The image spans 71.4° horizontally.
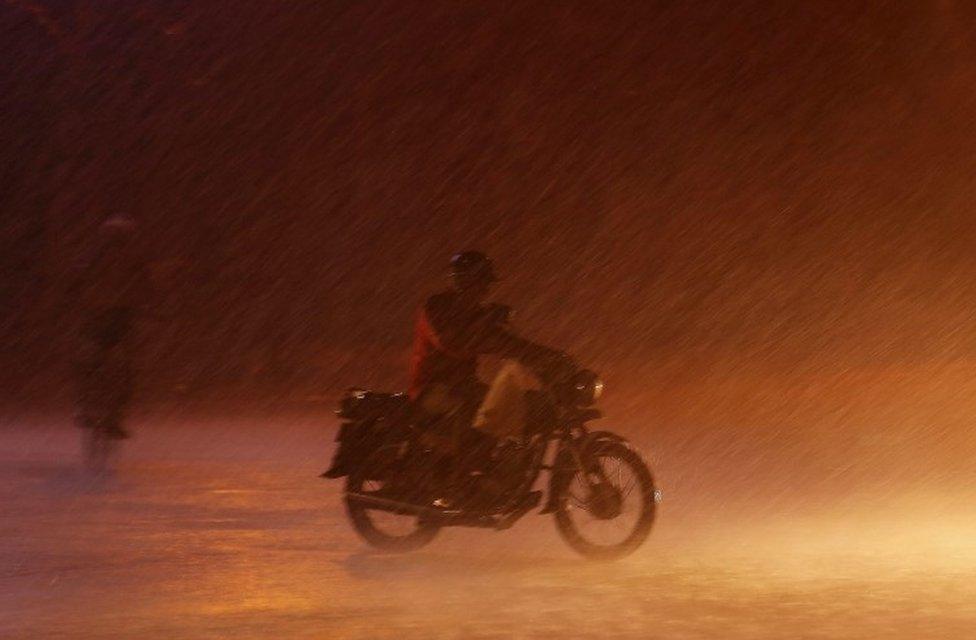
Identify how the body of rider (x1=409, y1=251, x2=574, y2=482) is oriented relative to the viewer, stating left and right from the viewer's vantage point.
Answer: facing to the right of the viewer

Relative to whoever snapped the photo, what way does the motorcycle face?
facing to the right of the viewer
